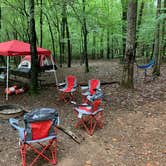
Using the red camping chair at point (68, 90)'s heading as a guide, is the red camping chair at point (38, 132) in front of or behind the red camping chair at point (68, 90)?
in front

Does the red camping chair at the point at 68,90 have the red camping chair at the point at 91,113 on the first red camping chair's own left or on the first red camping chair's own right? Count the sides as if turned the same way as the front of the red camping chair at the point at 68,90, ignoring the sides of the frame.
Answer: on the first red camping chair's own left

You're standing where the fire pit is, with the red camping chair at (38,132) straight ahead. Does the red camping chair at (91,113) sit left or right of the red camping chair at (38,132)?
left

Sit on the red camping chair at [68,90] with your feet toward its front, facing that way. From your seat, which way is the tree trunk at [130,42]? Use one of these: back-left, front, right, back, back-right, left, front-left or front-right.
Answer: back-left

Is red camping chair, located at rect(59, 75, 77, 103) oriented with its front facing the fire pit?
yes

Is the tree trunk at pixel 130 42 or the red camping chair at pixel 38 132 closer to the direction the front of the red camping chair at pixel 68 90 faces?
the red camping chair

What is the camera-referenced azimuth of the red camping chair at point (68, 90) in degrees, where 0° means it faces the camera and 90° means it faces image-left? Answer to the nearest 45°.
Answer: approximately 45°

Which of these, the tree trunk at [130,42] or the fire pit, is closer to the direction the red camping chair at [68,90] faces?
the fire pit
